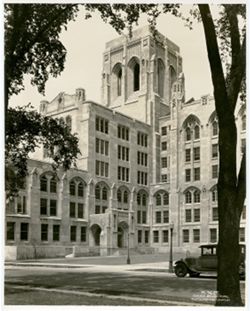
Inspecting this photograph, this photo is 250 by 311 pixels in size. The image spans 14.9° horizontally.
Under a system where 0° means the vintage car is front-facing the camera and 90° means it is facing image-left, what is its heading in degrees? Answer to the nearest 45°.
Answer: approximately 90°

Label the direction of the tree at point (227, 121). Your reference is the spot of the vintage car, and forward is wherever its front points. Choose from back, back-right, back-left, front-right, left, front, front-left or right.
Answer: left
